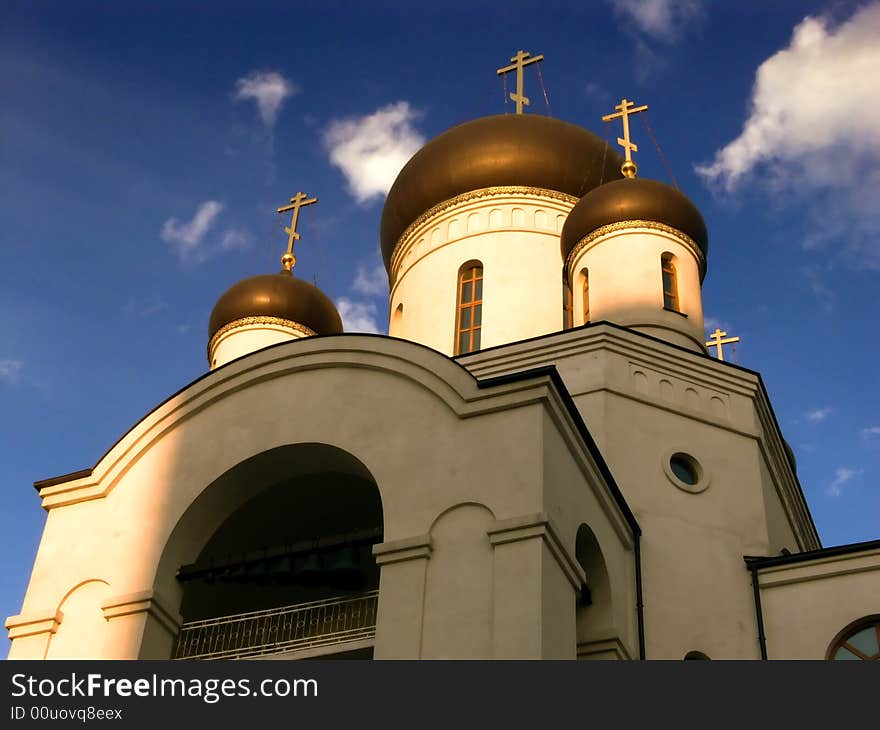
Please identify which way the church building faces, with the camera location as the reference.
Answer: facing the viewer and to the left of the viewer
